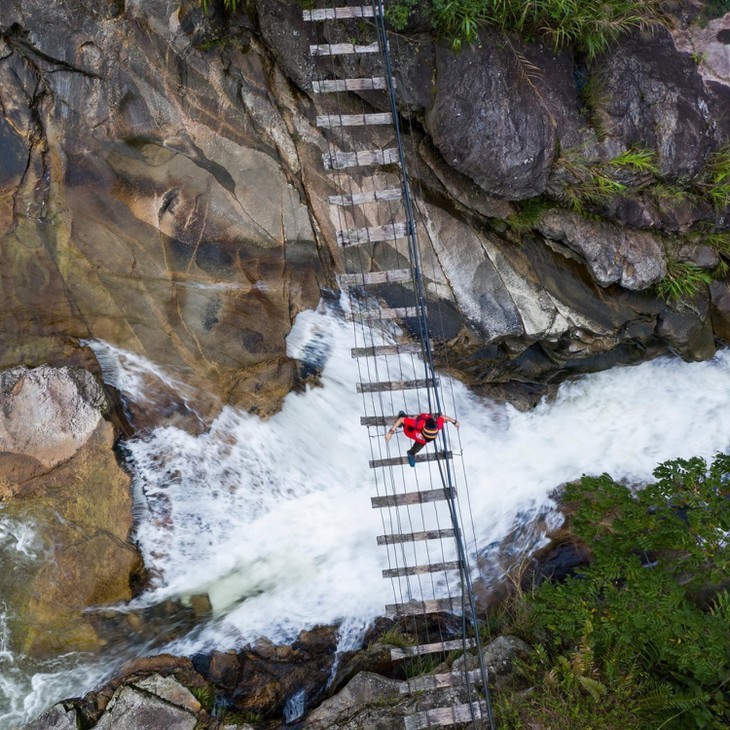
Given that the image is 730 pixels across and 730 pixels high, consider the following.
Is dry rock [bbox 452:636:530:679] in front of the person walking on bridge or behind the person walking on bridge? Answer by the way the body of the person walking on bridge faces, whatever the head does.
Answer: behind

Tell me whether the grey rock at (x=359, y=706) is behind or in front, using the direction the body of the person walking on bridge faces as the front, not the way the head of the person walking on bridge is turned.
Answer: behind
